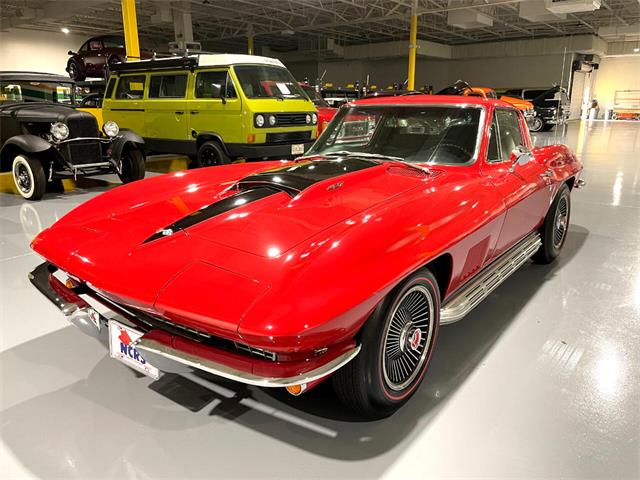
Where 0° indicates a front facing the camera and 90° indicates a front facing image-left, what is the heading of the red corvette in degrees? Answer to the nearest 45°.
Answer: approximately 45°

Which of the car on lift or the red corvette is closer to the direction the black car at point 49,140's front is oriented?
the red corvette

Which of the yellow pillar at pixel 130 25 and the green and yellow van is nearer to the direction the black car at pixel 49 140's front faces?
the green and yellow van

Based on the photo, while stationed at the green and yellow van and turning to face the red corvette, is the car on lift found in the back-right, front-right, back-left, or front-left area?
back-right

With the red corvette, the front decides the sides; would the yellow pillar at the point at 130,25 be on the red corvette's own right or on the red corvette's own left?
on the red corvette's own right

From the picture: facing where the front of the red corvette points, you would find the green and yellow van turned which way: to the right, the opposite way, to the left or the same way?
to the left

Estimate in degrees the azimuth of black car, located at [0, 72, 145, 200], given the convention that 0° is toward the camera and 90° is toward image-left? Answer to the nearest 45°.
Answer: approximately 315°

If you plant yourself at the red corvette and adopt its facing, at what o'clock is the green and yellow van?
The green and yellow van is roughly at 4 o'clock from the red corvette.
